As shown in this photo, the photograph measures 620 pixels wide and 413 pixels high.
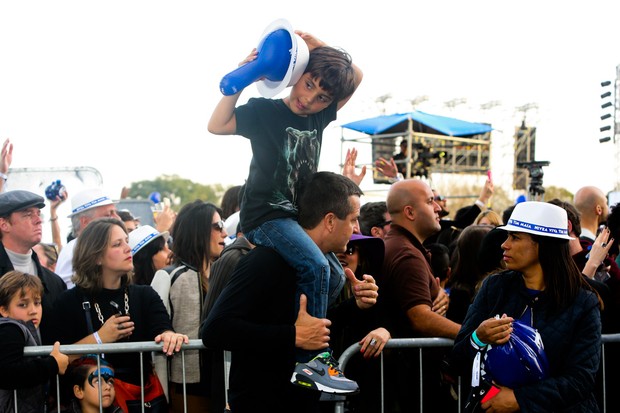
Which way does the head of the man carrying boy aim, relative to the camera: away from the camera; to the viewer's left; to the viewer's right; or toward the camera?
to the viewer's right

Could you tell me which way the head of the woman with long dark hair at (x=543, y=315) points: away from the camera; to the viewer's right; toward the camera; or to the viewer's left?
to the viewer's left

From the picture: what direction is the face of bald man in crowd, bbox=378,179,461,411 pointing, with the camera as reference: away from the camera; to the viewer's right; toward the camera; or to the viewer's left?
to the viewer's right

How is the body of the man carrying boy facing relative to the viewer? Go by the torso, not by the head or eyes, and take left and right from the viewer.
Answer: facing to the right of the viewer

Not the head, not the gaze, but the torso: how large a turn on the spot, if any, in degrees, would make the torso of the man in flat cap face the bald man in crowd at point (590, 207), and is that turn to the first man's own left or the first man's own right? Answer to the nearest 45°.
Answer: approximately 45° to the first man's own left

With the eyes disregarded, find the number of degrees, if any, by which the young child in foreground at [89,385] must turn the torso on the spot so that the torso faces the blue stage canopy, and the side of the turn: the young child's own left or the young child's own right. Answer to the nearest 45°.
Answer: approximately 90° to the young child's own left

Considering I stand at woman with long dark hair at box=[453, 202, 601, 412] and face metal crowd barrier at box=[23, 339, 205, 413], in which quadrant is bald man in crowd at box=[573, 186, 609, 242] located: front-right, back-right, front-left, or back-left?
back-right

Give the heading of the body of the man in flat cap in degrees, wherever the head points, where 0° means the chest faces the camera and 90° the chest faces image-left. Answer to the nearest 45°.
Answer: approximately 315°

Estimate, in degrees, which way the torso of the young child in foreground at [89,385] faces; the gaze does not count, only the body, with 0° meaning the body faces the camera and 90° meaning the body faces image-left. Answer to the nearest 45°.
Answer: approximately 315°
